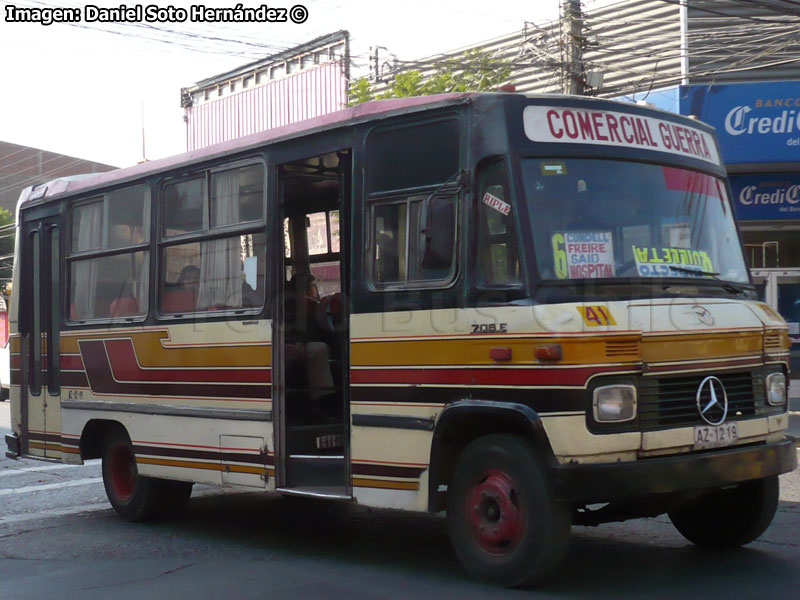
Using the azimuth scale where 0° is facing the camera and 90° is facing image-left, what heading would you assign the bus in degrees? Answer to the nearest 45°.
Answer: approximately 315°

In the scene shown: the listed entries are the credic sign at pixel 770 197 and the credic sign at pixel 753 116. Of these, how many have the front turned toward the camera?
2

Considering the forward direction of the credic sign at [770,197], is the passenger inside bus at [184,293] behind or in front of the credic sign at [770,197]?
in front

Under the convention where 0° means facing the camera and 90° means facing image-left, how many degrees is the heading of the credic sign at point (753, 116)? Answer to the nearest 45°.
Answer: approximately 0°

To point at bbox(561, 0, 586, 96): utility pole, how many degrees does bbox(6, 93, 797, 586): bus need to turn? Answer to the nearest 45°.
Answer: approximately 135° to its left

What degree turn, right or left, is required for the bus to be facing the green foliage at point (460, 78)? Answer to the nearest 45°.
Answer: approximately 135° to its left

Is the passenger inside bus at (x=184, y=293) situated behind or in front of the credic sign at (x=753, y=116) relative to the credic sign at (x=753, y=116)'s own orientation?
in front

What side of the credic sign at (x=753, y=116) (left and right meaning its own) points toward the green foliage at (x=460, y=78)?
right

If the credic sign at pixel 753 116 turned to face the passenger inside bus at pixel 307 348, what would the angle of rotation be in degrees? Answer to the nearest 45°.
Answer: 0° — it already faces them
